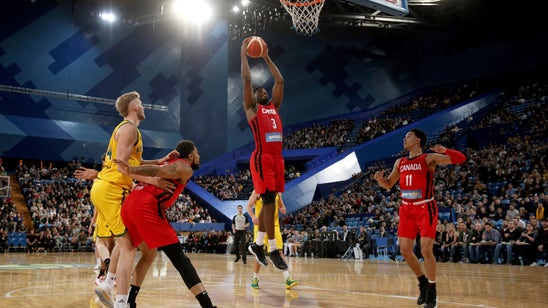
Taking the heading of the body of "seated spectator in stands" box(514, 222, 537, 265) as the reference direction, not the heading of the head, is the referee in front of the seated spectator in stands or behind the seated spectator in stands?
in front

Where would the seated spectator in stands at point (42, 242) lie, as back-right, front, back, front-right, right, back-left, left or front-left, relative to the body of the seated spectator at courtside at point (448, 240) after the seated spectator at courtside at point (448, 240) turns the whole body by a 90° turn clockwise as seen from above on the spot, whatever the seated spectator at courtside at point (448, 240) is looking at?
front-left

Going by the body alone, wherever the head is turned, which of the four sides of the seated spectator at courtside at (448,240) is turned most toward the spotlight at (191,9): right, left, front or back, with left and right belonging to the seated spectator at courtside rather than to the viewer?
right

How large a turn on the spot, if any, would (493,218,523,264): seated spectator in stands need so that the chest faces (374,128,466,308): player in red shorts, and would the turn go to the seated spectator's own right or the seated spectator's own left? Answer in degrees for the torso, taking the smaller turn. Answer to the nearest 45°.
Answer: approximately 45° to the seated spectator's own left

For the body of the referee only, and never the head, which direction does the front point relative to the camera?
toward the camera

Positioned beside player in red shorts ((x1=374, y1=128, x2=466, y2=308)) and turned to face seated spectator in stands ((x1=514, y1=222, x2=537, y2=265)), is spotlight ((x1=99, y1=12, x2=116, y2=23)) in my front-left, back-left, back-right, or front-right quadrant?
front-left

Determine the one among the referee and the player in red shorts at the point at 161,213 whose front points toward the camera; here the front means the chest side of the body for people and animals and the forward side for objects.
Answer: the referee

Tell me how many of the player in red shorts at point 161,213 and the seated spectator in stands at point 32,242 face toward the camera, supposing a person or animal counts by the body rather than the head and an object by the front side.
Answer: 1

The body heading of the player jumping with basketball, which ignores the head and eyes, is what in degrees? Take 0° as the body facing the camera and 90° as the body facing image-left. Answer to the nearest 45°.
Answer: approximately 315°

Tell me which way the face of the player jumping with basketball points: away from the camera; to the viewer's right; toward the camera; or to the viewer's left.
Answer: toward the camera

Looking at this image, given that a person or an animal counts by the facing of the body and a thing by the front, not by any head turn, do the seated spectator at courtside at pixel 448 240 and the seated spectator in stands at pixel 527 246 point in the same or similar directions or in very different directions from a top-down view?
same or similar directions

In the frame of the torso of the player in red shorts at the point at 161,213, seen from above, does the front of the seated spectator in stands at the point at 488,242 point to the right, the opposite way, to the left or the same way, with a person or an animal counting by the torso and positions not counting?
the opposite way

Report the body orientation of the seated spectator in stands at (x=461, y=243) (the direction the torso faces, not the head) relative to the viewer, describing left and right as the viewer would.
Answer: facing the viewer and to the left of the viewer
